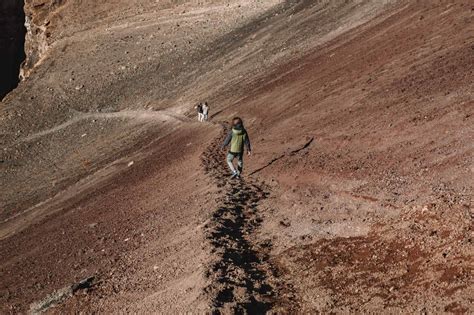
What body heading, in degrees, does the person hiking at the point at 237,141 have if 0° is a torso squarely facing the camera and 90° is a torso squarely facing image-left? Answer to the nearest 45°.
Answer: approximately 180°
